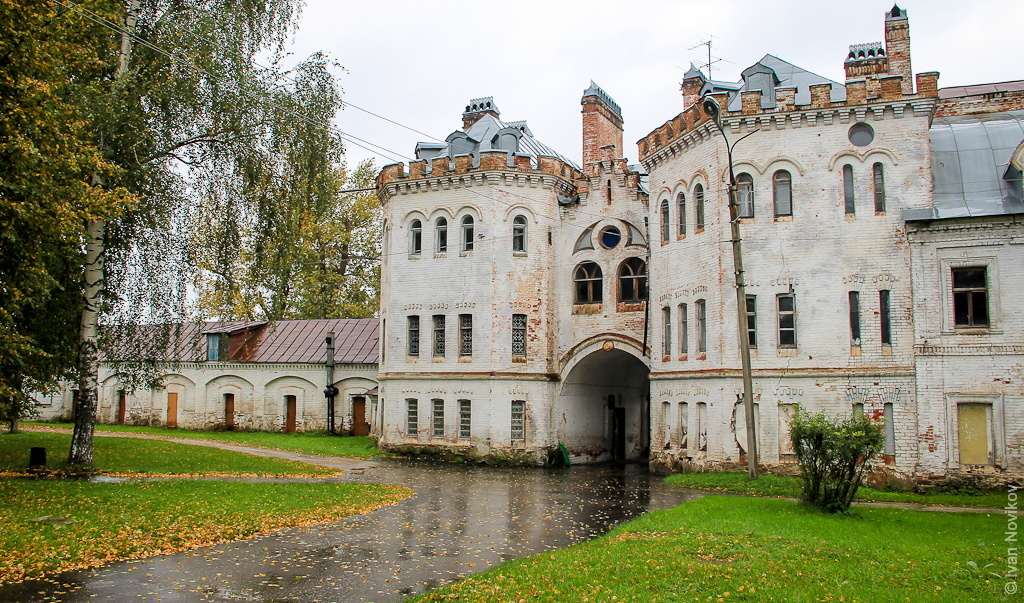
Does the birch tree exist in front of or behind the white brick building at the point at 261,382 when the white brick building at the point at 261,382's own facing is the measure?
in front

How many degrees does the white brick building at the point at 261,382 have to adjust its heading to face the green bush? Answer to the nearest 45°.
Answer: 0° — it already faces it

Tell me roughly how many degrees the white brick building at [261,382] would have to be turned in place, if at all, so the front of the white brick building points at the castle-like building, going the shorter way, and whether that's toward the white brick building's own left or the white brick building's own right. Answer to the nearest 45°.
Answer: approximately 45° to the white brick building's own left

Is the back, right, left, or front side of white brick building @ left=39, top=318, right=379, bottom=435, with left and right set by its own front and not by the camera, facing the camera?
front
